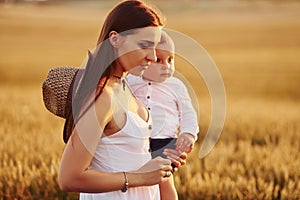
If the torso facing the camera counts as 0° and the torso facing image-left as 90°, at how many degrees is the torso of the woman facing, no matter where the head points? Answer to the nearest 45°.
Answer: approximately 270°
